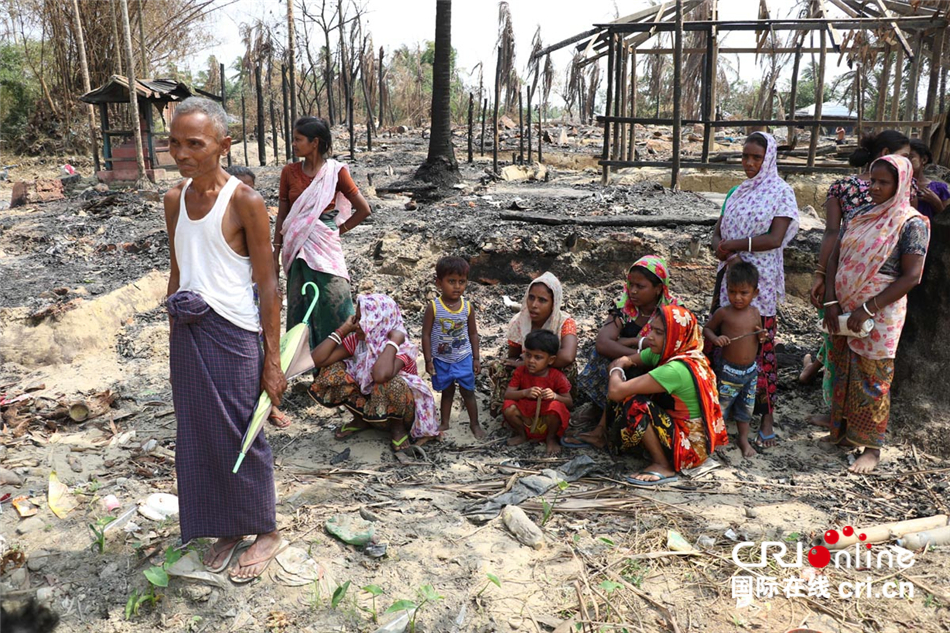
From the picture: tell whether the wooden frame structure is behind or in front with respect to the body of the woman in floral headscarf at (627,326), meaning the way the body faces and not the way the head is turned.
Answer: behind

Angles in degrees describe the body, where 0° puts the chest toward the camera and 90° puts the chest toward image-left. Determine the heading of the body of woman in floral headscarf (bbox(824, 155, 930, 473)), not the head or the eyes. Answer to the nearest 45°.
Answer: approximately 45°

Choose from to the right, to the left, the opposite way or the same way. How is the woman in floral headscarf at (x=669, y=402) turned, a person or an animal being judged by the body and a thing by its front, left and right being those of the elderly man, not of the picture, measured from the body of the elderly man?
to the right

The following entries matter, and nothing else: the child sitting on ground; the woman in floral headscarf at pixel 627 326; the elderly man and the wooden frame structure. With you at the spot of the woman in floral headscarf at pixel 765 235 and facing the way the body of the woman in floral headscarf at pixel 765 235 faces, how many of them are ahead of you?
3

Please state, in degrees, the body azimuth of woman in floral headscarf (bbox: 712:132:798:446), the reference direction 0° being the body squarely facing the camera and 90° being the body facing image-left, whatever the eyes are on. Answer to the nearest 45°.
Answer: approximately 45°

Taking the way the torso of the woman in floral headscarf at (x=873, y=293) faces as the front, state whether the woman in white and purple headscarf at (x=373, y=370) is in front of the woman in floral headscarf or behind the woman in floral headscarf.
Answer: in front

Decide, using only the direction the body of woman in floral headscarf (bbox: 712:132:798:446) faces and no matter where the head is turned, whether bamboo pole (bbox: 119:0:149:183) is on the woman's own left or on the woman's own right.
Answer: on the woman's own right

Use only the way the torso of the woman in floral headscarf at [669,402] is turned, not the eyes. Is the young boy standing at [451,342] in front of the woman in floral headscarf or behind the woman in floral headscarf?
in front

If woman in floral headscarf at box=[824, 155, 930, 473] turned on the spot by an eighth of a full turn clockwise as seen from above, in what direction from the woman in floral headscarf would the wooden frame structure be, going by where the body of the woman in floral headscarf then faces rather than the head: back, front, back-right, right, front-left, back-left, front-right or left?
right

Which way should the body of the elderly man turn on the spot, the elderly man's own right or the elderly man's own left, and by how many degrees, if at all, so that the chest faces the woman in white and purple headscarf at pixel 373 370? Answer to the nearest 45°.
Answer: approximately 180°

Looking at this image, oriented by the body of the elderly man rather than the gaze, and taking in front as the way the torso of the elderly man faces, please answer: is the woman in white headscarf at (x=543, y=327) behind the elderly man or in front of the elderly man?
behind

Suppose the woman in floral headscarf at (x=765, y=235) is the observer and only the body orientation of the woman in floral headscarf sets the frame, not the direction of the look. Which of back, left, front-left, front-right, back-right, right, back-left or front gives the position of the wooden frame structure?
back-right
